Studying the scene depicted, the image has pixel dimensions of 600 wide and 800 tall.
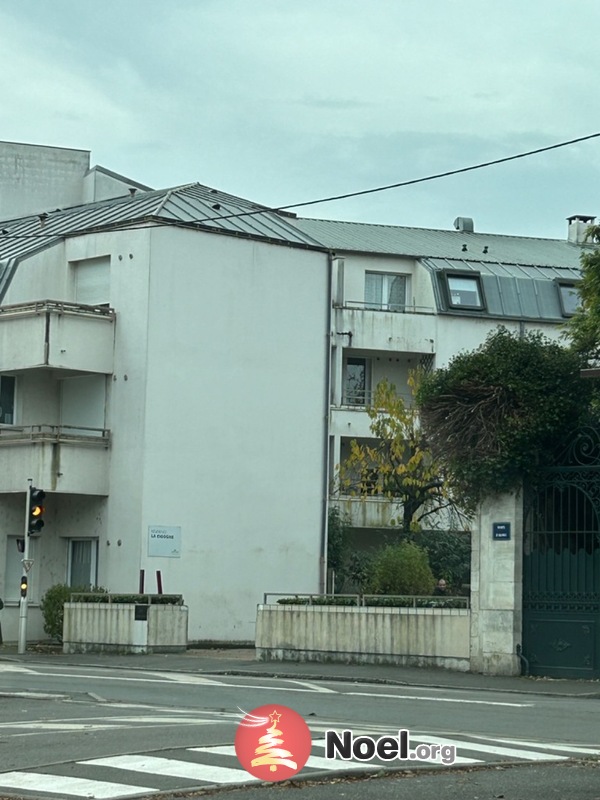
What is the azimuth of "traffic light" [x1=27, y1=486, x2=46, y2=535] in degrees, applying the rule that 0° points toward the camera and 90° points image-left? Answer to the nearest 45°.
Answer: approximately 315°

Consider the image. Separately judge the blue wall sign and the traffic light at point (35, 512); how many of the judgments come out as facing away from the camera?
0

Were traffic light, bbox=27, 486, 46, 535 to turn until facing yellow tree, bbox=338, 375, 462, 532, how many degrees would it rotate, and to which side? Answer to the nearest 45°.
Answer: approximately 90° to its left

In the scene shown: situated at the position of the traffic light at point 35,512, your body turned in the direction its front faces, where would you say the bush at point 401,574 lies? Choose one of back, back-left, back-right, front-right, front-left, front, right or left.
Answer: front-left

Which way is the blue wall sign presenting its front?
toward the camera

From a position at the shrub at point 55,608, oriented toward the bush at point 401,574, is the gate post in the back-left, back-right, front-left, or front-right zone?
front-right
